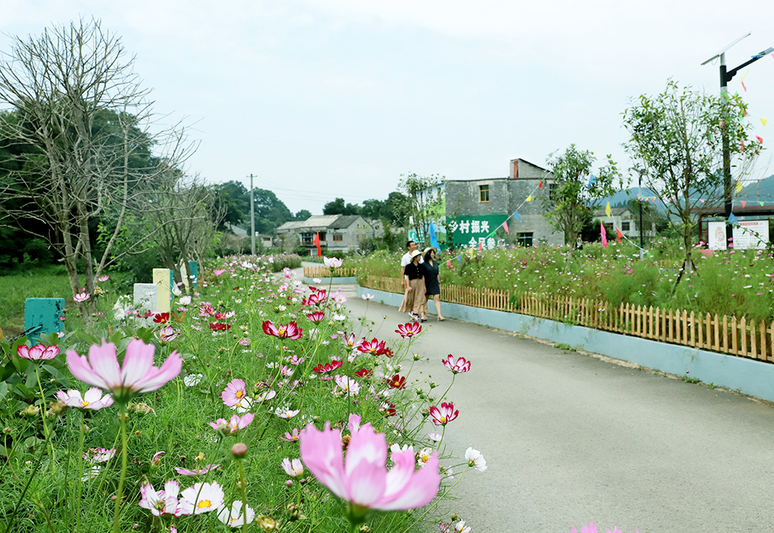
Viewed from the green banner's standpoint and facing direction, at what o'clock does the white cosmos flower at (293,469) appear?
The white cosmos flower is roughly at 12 o'clock from the green banner.

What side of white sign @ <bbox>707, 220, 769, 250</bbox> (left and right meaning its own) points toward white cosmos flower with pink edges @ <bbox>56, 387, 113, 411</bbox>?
front

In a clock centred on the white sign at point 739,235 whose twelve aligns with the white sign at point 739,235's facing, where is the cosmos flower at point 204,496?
The cosmos flower is roughly at 12 o'clock from the white sign.

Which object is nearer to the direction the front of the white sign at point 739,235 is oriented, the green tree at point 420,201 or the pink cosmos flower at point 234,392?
the pink cosmos flower

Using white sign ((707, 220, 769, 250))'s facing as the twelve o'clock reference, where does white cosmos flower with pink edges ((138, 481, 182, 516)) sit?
The white cosmos flower with pink edges is roughly at 12 o'clock from the white sign.

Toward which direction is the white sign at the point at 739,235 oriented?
toward the camera

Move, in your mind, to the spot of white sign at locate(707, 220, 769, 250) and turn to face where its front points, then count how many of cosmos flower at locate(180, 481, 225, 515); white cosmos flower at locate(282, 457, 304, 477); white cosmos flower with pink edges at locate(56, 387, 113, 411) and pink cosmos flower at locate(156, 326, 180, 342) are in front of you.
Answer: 4

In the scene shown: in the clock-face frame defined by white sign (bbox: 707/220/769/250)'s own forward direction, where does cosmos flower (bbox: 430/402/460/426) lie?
The cosmos flower is roughly at 12 o'clock from the white sign.

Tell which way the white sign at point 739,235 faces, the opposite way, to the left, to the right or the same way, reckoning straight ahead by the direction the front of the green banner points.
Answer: the same way

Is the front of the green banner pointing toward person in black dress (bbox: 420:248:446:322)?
yes

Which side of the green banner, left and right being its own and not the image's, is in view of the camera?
front

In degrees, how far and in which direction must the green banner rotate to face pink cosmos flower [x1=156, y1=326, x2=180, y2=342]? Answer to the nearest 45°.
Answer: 0° — it already faces it

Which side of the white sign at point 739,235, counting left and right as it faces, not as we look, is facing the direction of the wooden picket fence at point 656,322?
front

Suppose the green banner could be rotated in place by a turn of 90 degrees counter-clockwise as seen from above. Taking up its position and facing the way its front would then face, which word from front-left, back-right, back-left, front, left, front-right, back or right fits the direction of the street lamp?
right

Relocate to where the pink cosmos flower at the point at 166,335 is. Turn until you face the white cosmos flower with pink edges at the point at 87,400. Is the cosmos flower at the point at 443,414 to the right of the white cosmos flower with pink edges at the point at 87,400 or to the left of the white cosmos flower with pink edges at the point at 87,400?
left

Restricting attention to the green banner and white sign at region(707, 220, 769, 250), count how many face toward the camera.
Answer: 2
